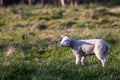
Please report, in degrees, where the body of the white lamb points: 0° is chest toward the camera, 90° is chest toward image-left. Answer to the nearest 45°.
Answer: approximately 90°
